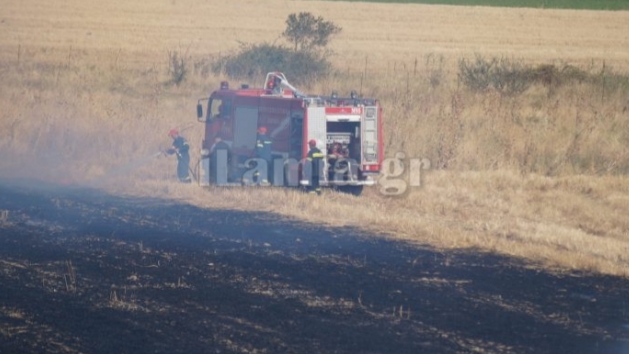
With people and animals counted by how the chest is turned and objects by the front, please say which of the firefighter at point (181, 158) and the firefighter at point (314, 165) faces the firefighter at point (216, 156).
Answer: the firefighter at point (314, 165)

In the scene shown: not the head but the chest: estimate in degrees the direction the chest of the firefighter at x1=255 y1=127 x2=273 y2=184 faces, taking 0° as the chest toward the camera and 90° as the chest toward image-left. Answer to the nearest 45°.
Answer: approximately 90°

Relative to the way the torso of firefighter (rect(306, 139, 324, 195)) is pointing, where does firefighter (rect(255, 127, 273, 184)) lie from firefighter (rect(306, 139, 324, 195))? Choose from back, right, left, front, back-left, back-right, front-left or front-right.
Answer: front

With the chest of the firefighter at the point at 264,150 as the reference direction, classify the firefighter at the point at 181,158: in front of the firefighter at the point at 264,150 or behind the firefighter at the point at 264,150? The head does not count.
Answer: in front

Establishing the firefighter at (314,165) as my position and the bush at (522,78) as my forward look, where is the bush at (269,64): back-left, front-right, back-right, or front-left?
front-left

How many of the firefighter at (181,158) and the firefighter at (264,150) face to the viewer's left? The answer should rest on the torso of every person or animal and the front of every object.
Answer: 2

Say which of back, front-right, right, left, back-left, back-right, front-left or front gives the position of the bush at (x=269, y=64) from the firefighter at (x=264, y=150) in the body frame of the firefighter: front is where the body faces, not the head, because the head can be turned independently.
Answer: right

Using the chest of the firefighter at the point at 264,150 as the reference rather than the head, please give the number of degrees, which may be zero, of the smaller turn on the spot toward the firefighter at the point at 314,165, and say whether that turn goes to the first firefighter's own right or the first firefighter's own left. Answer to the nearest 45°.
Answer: approximately 135° to the first firefighter's own left

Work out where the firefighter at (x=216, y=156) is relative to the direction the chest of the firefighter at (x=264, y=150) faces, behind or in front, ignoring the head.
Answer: in front

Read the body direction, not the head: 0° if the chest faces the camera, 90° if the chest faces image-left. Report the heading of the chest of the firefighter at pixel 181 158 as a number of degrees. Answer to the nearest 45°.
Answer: approximately 90°

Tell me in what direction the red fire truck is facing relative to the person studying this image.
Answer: facing away from the viewer and to the left of the viewer

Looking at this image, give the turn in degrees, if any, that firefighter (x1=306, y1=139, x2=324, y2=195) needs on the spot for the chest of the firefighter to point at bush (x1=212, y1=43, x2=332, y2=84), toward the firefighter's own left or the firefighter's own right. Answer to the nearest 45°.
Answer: approximately 45° to the firefighter's own right
